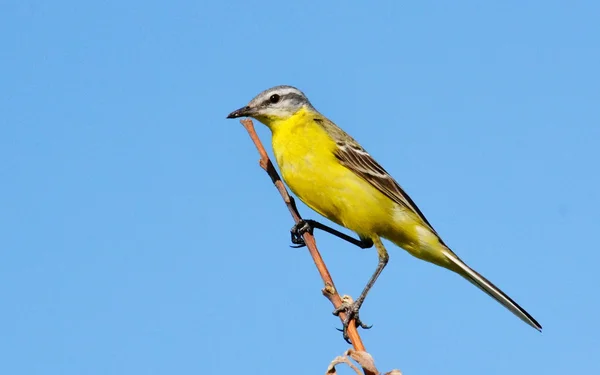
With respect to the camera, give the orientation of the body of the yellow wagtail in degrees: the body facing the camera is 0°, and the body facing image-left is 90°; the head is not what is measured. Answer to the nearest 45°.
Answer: approximately 90°
